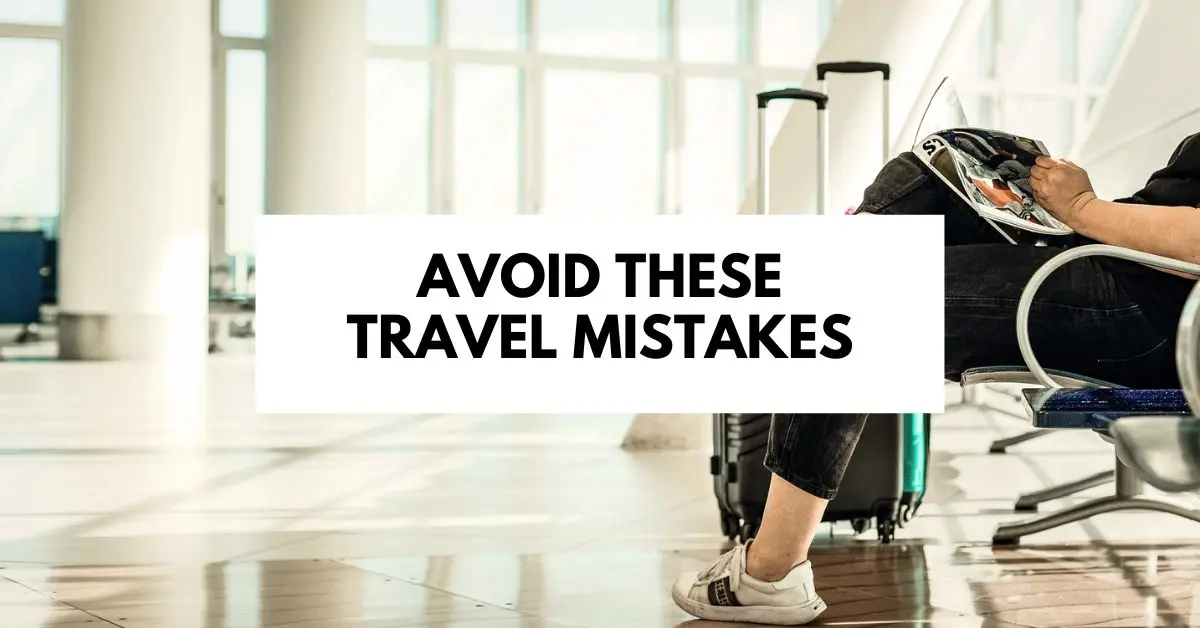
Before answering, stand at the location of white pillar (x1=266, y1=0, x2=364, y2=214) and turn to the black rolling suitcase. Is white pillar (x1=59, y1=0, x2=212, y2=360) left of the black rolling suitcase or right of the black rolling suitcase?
right

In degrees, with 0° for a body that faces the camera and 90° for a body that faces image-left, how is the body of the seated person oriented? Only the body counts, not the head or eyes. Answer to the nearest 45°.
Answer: approximately 90°

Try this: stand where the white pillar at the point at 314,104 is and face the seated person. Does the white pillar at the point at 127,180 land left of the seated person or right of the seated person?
right

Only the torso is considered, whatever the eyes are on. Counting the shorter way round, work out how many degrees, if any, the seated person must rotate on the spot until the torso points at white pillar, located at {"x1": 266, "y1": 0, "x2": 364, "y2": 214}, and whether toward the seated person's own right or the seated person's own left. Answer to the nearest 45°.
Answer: approximately 45° to the seated person's own right

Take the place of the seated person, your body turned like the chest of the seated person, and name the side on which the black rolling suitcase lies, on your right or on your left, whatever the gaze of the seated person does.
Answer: on your right

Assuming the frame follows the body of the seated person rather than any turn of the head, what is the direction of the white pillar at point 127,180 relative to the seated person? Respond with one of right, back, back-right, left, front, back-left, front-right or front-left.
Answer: front-right
